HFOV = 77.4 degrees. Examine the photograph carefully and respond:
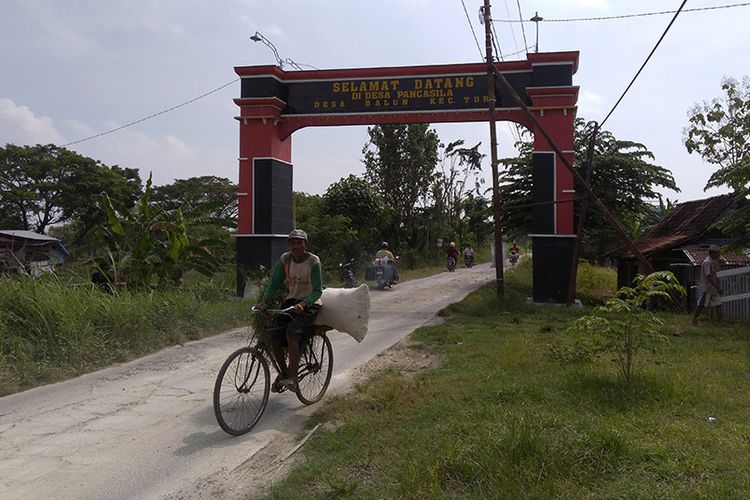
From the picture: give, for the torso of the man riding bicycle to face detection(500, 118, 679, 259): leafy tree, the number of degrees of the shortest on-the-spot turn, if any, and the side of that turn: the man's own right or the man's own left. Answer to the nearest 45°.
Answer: approximately 180°

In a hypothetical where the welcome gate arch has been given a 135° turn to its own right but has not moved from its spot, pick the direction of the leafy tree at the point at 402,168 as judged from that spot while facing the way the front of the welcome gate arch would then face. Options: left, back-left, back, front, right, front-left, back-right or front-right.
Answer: front-right

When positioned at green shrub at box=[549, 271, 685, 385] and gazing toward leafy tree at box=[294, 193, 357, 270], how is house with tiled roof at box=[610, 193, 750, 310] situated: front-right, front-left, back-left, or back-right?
front-right

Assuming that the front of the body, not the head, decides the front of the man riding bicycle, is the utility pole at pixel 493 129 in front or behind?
behind

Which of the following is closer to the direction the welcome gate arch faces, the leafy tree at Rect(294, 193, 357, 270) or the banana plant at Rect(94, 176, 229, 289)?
the banana plant

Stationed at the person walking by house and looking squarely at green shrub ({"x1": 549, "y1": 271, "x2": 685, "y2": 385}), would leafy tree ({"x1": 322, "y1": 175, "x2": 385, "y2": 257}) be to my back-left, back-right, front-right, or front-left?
back-right

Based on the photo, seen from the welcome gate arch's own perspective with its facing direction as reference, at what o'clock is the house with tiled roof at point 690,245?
The house with tiled roof is roughly at 9 o'clock from the welcome gate arch.

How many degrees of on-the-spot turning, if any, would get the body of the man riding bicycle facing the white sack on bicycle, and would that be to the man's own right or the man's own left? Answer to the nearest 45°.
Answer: approximately 135° to the man's own left

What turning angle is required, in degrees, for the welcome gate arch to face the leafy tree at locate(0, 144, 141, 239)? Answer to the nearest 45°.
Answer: approximately 135° to its right

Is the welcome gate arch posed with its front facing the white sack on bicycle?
yes

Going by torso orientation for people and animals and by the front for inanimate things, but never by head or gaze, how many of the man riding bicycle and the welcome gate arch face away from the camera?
0

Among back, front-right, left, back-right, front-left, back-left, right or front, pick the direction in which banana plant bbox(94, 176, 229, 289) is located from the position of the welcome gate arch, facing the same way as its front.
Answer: front-right

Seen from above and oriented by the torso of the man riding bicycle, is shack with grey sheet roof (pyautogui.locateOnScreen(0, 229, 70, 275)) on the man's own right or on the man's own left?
on the man's own right

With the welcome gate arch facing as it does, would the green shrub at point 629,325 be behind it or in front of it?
in front

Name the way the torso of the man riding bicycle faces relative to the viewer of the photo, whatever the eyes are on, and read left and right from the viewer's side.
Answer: facing the viewer and to the left of the viewer

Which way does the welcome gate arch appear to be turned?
toward the camera

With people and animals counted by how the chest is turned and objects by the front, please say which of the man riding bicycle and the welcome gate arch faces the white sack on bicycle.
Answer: the welcome gate arch

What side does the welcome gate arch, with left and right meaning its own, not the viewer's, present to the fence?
left

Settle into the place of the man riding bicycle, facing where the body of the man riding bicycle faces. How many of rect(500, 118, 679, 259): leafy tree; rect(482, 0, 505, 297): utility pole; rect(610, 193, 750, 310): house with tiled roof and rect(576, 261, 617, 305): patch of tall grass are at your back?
4

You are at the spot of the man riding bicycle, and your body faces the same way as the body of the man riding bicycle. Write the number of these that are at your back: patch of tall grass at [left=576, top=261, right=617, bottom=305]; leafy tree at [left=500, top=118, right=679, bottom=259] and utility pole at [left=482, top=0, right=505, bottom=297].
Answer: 3
